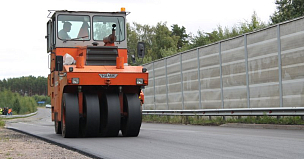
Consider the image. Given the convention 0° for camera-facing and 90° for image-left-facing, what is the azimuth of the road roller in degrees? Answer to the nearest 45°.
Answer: approximately 0°

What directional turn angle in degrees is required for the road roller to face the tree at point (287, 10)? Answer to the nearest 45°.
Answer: approximately 135° to its left
